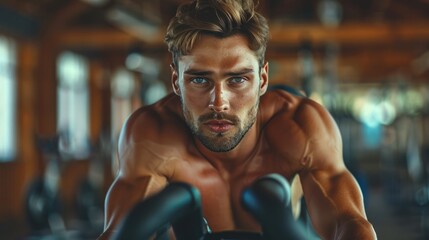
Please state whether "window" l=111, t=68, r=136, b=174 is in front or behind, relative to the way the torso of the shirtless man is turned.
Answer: behind

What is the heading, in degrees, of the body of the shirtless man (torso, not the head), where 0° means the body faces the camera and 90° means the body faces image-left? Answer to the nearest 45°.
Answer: approximately 0°

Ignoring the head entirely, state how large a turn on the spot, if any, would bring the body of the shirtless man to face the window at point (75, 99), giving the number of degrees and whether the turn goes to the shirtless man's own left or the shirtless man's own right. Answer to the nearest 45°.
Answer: approximately 180°
